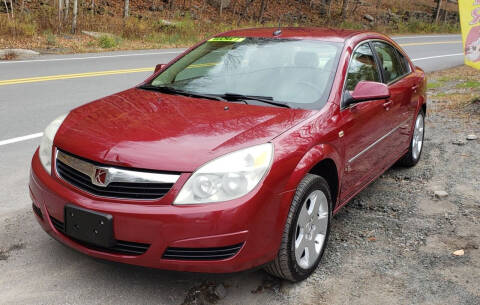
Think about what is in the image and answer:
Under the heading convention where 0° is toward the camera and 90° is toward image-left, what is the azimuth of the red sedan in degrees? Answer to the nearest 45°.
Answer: approximately 45°

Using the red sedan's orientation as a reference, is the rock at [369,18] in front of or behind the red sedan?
behind

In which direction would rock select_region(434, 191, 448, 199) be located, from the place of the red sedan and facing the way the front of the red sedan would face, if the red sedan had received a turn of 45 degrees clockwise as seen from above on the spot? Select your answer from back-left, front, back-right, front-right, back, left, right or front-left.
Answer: back-right

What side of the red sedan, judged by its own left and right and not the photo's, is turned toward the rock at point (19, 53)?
right

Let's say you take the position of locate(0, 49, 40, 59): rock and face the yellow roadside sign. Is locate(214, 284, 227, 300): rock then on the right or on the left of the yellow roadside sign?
right

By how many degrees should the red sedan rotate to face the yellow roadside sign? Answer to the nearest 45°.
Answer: approximately 180°

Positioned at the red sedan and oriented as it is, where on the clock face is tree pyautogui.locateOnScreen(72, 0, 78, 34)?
The tree is roughly at 4 o'clock from the red sedan.
